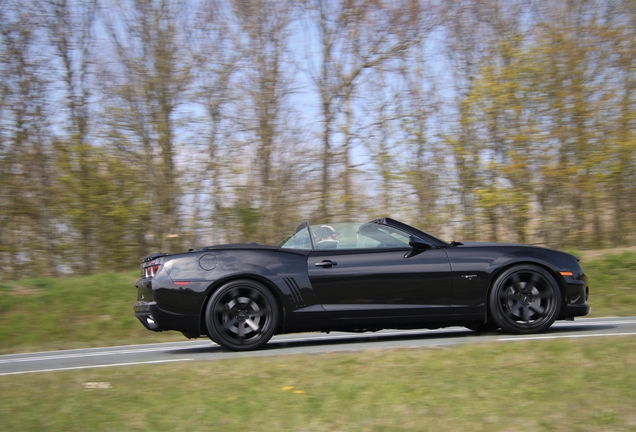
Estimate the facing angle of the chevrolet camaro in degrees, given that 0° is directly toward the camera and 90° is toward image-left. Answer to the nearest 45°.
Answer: approximately 270°
